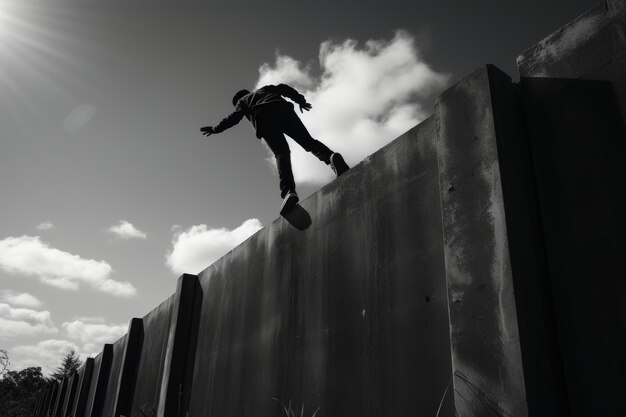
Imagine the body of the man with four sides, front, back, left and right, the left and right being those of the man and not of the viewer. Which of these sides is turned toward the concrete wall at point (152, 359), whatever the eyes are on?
front

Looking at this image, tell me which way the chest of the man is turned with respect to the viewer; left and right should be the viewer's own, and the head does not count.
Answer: facing away from the viewer and to the left of the viewer

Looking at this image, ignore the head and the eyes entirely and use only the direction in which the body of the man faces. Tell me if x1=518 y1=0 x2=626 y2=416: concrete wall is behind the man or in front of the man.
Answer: behind
